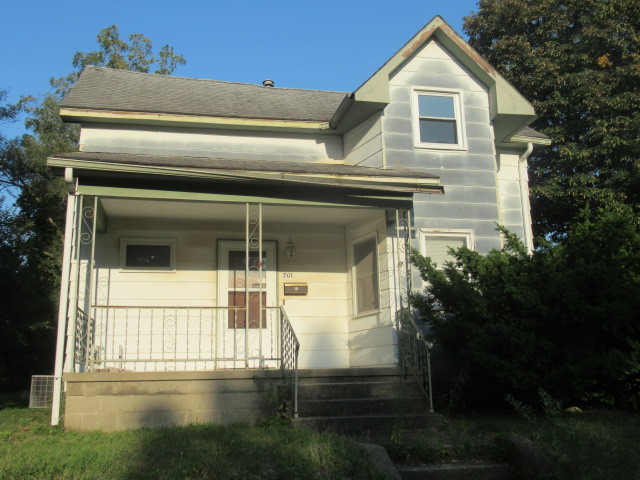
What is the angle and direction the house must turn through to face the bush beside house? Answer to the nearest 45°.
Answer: approximately 45° to its left

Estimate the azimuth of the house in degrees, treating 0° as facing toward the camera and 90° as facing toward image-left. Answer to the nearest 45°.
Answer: approximately 0°

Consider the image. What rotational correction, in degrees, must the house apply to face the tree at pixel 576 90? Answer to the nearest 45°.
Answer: approximately 135° to its left

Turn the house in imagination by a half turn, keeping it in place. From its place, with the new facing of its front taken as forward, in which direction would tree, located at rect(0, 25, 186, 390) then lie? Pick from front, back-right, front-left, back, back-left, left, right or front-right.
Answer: front-left
